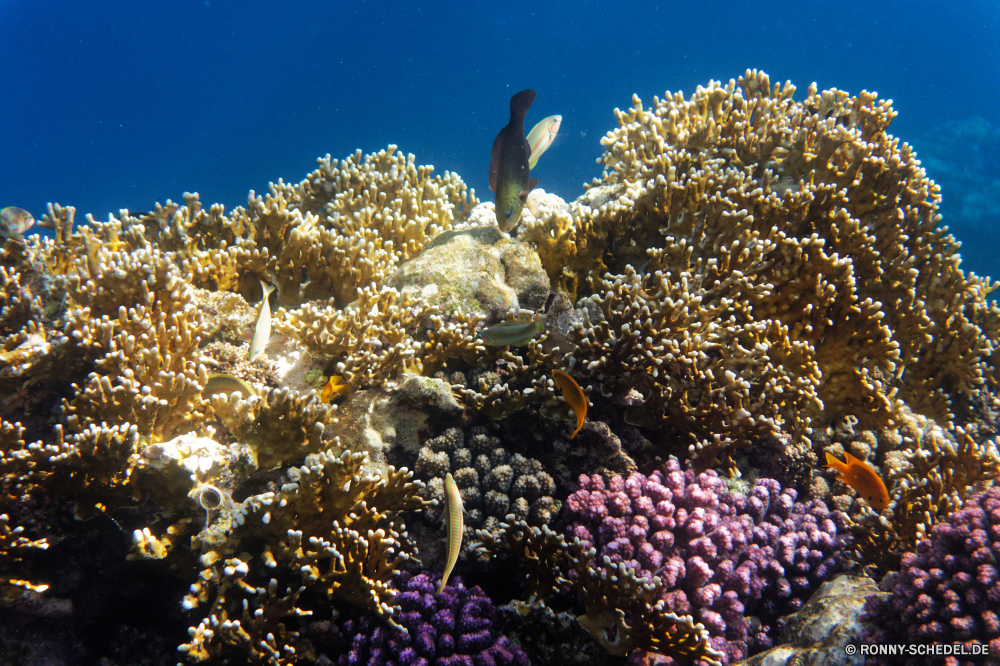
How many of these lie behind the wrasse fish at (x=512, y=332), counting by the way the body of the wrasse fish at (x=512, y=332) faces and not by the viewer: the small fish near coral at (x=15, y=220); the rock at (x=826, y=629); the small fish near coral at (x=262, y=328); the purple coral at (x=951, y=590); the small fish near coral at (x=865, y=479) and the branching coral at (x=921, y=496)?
4

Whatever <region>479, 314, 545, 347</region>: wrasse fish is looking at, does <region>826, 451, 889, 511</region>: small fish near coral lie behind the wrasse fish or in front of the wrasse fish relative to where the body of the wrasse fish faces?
behind

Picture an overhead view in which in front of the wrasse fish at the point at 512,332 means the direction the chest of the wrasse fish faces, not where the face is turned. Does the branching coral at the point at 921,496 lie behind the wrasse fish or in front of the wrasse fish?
behind

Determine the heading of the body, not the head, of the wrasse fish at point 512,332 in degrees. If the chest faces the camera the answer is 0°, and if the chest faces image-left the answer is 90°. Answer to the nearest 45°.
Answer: approximately 90°

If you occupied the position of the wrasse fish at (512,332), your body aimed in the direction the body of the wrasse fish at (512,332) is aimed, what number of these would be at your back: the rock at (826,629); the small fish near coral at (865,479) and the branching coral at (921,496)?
3
